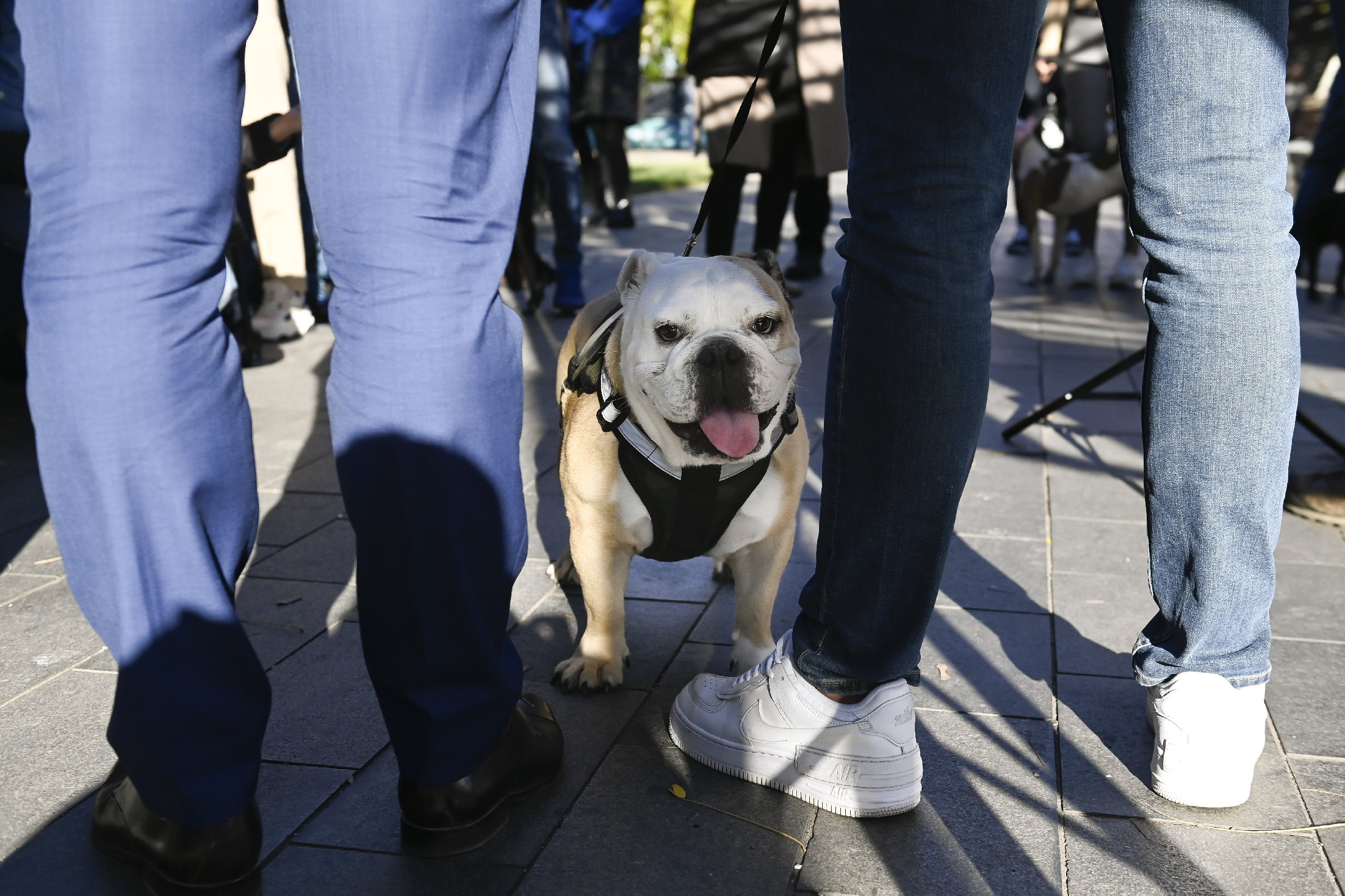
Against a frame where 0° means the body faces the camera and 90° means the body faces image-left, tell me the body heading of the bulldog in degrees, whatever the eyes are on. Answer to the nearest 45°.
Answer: approximately 0°
